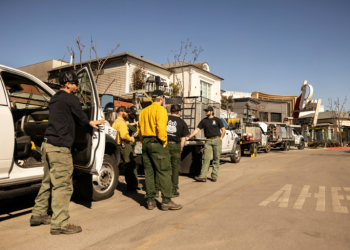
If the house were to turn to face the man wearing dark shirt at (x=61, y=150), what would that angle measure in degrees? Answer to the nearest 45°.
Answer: approximately 45° to its right

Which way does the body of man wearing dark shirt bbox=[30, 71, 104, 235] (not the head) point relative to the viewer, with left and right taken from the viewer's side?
facing to the right of the viewer

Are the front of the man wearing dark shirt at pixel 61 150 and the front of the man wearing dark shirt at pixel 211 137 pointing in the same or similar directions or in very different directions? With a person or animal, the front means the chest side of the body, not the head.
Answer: very different directions

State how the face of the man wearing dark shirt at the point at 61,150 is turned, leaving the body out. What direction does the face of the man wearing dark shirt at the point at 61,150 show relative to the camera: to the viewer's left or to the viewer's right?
to the viewer's right

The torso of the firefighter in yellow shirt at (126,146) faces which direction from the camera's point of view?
to the viewer's right

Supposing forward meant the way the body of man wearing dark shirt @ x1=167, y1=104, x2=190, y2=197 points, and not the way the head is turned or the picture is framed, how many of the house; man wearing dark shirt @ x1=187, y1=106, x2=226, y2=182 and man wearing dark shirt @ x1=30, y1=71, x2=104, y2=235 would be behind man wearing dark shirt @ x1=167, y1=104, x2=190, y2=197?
1

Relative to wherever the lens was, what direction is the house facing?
facing the viewer and to the right of the viewer
